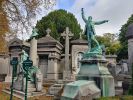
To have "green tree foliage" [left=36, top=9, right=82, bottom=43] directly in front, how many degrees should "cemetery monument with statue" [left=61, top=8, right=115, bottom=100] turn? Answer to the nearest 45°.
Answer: approximately 135° to its right

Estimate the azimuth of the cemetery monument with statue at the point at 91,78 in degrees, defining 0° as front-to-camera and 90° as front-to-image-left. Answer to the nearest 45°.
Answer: approximately 45°
